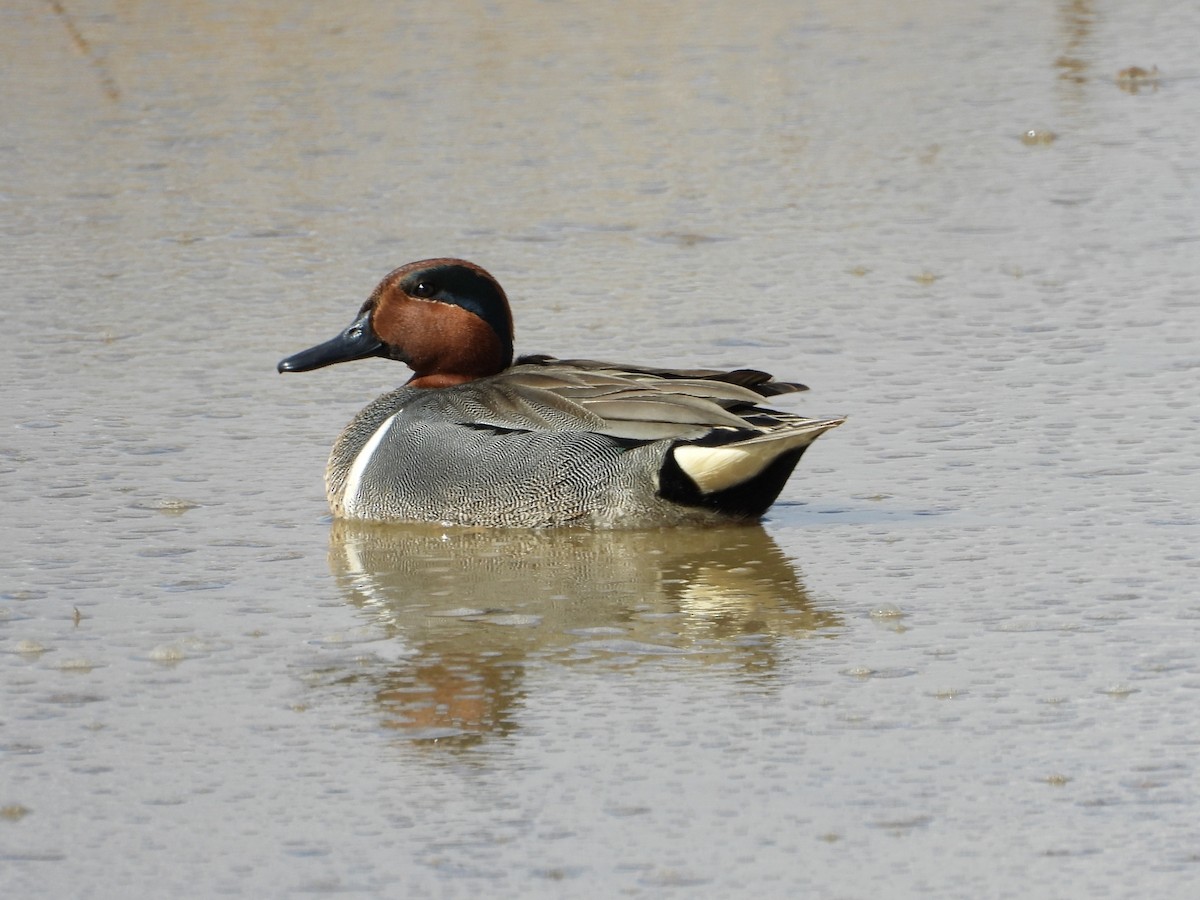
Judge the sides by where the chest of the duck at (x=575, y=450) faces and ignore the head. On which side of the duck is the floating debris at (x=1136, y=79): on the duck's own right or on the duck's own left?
on the duck's own right

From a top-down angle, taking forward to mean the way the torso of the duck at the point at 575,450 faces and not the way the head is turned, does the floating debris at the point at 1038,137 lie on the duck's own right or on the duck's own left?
on the duck's own right

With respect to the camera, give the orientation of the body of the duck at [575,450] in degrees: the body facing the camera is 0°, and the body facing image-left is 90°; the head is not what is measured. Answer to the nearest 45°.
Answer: approximately 90°
